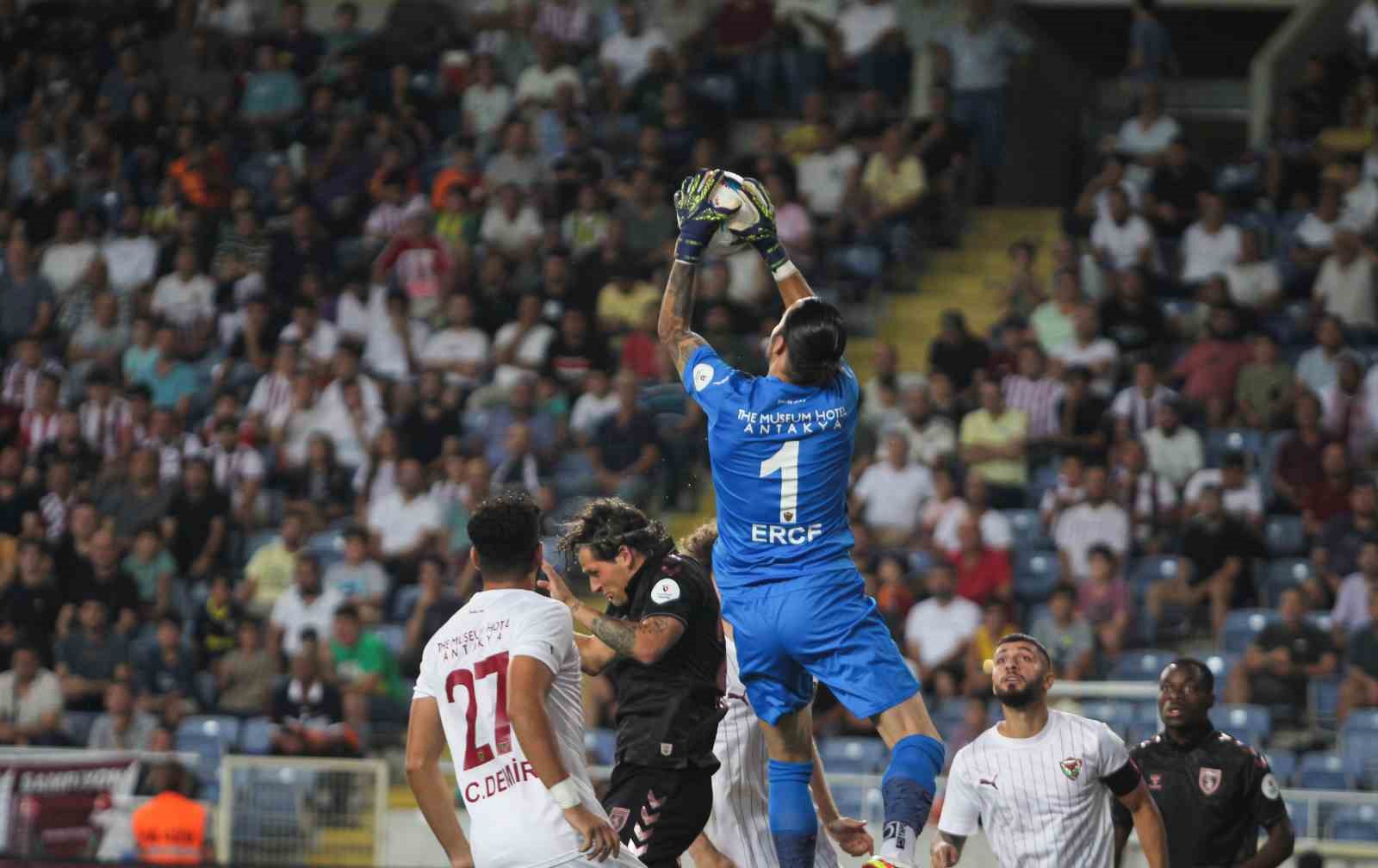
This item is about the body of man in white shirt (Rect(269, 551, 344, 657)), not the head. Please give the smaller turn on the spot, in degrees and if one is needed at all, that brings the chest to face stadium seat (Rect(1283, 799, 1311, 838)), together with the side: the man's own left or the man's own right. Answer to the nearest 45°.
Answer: approximately 45° to the man's own left

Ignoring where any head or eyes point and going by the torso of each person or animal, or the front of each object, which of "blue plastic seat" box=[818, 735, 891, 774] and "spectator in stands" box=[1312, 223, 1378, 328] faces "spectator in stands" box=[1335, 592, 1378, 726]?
"spectator in stands" box=[1312, 223, 1378, 328]

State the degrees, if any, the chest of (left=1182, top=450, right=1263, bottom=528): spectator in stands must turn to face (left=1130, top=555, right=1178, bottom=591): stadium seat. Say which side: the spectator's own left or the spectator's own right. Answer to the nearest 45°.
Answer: approximately 45° to the spectator's own right

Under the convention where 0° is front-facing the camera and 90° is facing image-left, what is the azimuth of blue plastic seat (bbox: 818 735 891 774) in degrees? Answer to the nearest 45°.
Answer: approximately 0°

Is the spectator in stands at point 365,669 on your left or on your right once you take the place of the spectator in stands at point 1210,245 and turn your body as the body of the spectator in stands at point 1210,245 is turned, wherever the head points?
on your right

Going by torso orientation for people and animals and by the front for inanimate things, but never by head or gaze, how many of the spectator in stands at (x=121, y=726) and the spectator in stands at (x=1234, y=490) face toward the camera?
2
